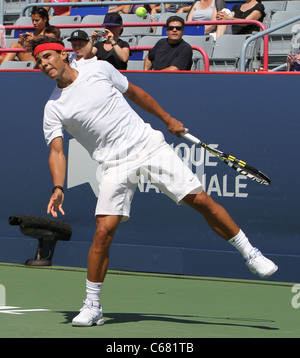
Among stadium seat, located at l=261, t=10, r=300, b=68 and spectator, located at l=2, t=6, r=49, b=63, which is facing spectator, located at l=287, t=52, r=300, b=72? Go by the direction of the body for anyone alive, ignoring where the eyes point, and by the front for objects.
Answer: the stadium seat

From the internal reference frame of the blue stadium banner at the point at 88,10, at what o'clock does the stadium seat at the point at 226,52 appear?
the stadium seat at the point at 226,52 is roughly at 11 o'clock from the blue stadium banner at the point at 88,10.

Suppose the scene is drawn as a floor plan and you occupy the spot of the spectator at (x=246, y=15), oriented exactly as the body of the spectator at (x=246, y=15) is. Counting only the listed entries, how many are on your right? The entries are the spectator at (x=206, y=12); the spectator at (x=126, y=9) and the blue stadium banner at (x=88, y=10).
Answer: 3

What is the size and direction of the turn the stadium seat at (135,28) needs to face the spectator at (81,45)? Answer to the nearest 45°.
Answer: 0° — it already faces them

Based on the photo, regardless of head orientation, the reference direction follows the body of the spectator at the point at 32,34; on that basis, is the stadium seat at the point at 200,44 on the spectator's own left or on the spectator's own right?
on the spectator's own left

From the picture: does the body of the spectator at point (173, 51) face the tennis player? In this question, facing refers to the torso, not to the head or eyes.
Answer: yes

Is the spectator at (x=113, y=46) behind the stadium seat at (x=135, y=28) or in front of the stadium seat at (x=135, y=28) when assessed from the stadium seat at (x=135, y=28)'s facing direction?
in front

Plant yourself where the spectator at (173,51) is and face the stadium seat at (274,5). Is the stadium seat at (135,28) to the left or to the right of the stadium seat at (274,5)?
left

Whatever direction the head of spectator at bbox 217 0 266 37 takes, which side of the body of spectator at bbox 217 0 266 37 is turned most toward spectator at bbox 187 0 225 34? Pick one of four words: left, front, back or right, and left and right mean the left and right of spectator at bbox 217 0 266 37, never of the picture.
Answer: right

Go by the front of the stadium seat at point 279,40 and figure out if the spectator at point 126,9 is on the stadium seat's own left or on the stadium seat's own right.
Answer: on the stadium seat's own right
